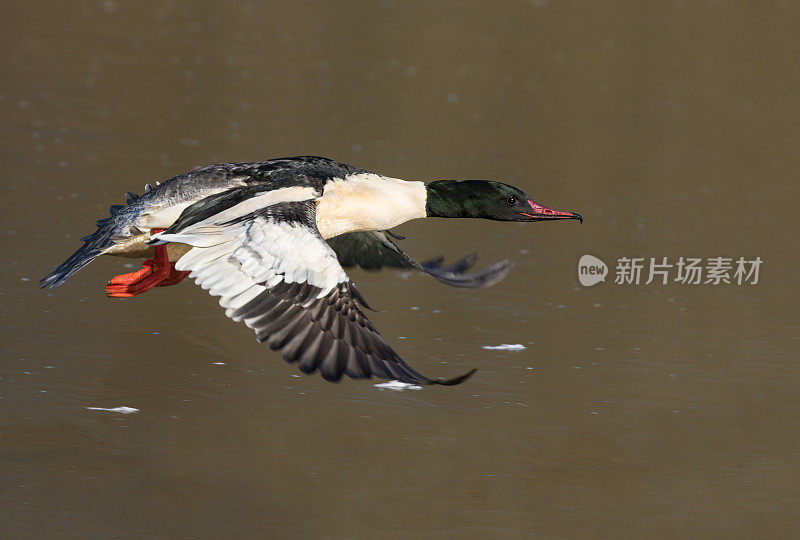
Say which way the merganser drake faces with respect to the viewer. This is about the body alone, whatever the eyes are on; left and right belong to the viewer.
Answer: facing to the right of the viewer
